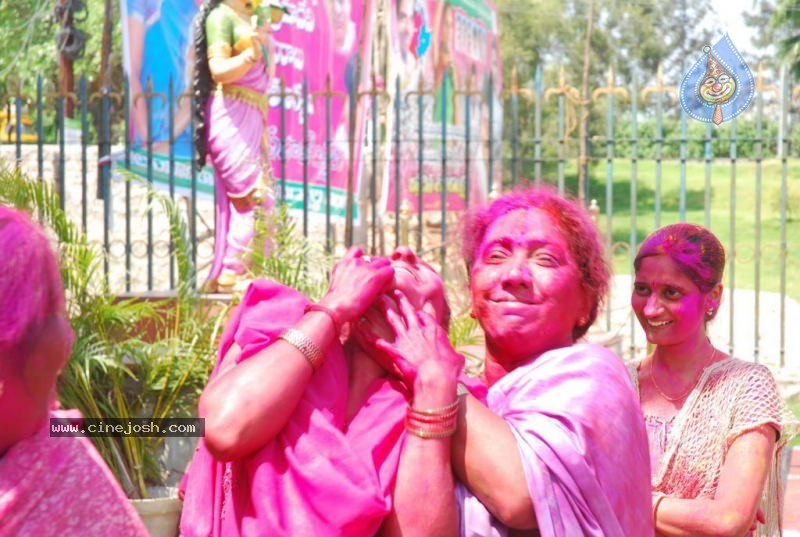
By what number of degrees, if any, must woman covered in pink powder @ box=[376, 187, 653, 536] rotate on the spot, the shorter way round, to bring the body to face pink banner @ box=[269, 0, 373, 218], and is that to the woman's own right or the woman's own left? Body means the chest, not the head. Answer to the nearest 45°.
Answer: approximately 135° to the woman's own right

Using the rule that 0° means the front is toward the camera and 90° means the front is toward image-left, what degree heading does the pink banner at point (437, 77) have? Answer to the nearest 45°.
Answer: approximately 0°

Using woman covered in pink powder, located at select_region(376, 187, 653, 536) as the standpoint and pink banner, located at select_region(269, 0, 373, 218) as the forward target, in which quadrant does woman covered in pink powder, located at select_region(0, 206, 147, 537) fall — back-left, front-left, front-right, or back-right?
back-left

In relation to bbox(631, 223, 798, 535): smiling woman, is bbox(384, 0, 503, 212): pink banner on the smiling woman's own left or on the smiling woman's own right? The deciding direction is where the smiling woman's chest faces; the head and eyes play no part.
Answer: on the smiling woman's own right

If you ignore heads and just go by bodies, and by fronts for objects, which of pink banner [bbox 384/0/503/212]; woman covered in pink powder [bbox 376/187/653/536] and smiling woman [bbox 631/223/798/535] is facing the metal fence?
the pink banner
